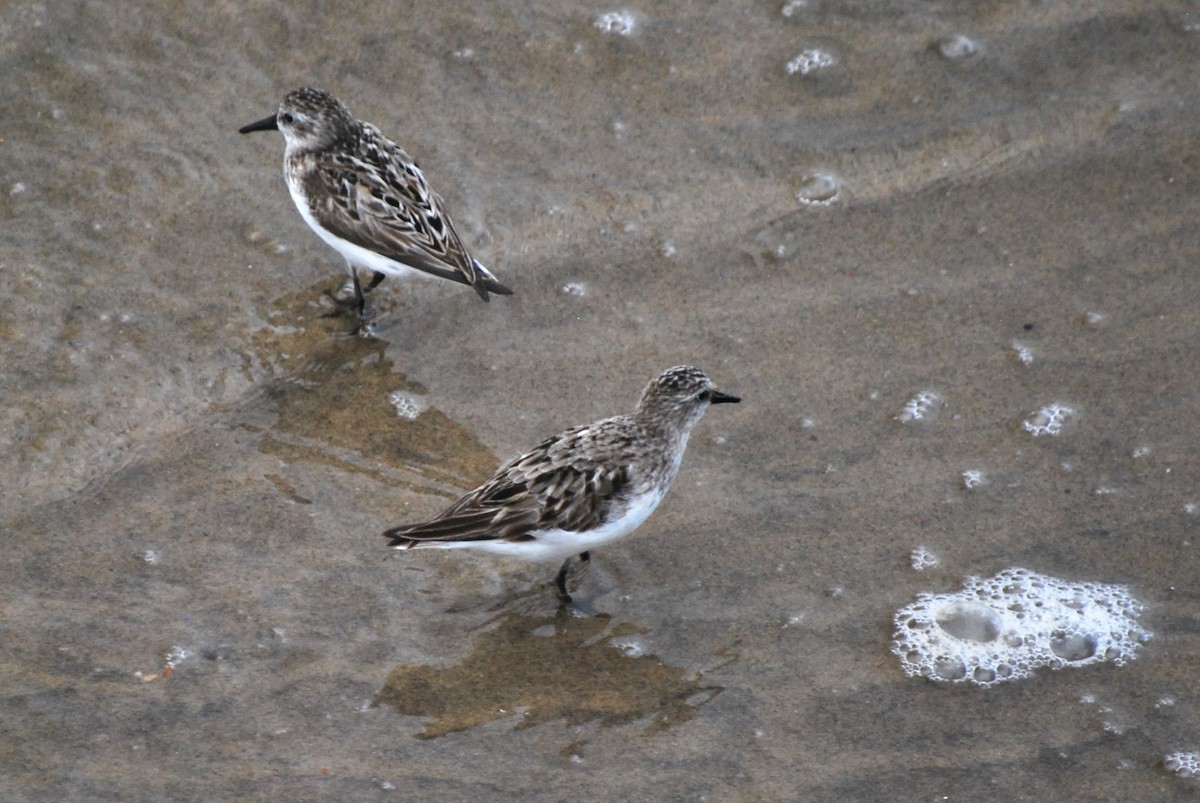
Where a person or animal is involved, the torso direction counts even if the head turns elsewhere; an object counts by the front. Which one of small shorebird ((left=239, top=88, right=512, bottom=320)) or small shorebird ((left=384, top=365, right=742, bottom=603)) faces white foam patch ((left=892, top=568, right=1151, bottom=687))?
small shorebird ((left=384, top=365, right=742, bottom=603))

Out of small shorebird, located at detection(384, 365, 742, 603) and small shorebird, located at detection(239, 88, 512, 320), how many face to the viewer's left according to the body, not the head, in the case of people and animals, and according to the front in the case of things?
1

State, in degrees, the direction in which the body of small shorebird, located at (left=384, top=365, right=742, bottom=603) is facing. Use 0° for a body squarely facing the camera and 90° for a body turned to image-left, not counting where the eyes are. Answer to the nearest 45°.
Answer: approximately 270°

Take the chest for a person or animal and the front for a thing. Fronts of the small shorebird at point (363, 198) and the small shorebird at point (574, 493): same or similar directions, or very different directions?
very different directions

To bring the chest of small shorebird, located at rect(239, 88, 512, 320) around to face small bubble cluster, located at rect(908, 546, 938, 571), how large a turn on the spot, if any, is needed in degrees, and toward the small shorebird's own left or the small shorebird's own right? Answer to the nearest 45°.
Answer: approximately 135° to the small shorebird's own left

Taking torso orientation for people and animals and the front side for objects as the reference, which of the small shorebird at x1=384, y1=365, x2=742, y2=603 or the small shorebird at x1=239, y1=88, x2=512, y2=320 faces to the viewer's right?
the small shorebird at x1=384, y1=365, x2=742, y2=603

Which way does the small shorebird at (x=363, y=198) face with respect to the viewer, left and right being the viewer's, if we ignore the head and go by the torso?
facing to the left of the viewer

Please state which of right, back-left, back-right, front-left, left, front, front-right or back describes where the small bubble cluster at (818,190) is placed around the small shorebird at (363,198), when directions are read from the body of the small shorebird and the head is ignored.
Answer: back

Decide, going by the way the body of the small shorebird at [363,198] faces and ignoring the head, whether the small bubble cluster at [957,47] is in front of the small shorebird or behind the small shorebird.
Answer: behind

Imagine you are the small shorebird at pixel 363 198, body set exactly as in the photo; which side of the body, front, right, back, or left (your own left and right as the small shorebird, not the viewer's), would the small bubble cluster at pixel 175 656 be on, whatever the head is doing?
left

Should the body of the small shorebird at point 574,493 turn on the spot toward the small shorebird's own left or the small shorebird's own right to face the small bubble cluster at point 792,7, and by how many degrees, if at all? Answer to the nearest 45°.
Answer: approximately 90° to the small shorebird's own left
